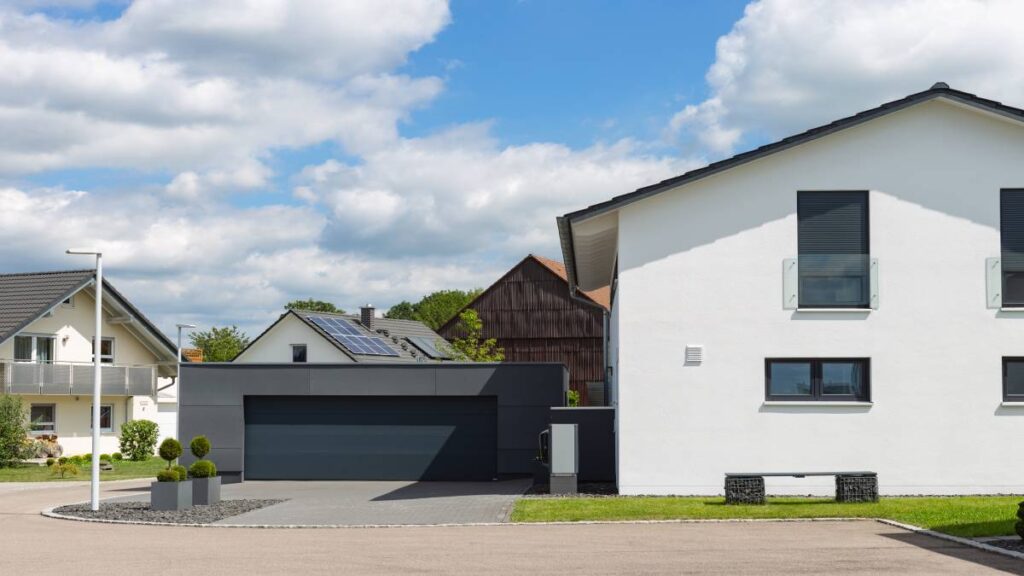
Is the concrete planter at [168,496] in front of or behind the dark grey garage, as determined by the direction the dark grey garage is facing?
in front

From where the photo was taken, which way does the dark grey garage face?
toward the camera

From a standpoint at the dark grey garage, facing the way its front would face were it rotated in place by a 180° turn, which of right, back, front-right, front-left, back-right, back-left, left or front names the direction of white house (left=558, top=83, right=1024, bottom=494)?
back-right

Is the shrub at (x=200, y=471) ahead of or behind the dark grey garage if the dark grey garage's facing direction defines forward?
ahead

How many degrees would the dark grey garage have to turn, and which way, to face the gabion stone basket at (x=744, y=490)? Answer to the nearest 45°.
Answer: approximately 45° to its left

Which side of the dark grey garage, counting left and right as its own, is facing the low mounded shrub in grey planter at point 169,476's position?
front

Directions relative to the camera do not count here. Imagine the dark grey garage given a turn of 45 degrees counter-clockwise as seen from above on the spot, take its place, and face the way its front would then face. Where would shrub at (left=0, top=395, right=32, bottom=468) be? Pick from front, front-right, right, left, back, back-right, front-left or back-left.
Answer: back
